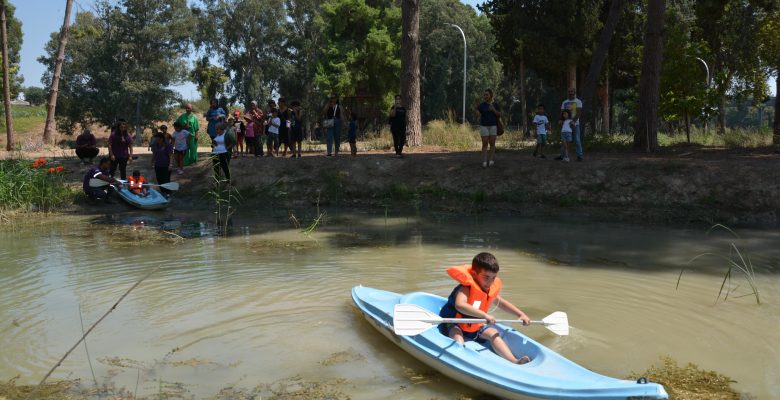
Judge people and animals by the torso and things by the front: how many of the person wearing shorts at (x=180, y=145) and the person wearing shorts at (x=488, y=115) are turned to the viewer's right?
0

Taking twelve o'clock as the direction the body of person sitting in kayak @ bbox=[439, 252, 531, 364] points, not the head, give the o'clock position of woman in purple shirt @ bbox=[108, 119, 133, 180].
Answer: The woman in purple shirt is roughly at 6 o'clock from the person sitting in kayak.

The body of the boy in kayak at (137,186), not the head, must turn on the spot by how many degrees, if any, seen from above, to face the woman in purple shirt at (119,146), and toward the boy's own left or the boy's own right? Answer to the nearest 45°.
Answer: approximately 135° to the boy's own left

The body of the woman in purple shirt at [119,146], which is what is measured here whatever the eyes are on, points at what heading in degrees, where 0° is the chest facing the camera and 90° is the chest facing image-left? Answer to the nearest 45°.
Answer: approximately 315°

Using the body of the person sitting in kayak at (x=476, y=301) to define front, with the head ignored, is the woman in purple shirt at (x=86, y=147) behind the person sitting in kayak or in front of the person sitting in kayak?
behind

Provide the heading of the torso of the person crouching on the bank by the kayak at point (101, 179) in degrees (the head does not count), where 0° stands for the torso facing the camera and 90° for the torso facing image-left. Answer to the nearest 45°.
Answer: approximately 270°

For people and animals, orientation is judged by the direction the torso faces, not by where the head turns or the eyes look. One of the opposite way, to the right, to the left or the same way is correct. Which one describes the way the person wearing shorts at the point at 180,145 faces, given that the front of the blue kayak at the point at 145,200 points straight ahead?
to the right

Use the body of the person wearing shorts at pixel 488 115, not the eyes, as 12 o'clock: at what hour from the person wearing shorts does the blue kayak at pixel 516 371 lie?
The blue kayak is roughly at 12 o'clock from the person wearing shorts.

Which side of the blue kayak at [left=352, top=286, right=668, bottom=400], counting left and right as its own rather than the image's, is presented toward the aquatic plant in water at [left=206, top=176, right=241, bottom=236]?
back

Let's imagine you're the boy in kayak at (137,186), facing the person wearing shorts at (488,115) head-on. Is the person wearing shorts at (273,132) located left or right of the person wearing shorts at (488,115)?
left

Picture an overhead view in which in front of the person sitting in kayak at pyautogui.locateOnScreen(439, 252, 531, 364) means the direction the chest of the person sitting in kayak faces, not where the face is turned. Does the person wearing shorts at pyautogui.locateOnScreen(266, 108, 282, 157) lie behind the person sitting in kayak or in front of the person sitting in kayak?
behind

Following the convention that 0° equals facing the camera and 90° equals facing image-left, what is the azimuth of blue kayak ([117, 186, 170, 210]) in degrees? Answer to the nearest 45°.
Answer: approximately 315°

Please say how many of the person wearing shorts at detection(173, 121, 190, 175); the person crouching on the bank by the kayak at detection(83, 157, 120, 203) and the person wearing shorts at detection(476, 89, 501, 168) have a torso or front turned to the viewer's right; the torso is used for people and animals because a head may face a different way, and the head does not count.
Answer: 1

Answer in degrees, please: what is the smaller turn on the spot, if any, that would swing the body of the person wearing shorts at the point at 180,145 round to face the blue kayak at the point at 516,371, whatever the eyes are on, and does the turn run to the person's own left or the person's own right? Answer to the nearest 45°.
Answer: approximately 45° to the person's own left
